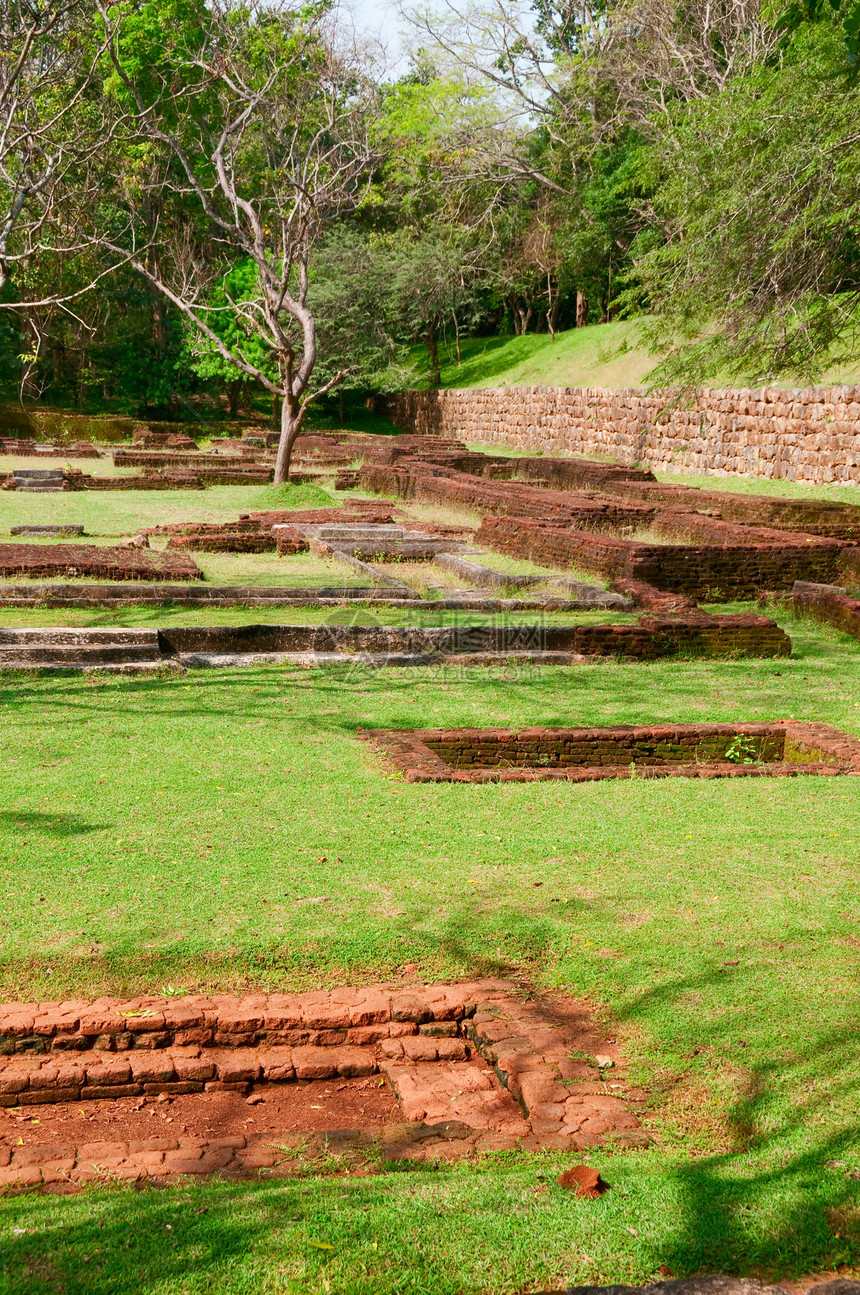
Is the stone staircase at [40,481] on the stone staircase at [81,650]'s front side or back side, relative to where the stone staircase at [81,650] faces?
on the back side

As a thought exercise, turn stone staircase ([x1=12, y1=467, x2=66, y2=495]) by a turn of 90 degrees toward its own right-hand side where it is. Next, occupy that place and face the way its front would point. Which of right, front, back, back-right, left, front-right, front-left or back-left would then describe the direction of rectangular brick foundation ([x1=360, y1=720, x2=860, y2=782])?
left

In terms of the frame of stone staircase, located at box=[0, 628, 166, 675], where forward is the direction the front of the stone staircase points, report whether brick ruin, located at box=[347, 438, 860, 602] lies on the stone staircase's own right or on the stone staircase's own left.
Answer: on the stone staircase's own left

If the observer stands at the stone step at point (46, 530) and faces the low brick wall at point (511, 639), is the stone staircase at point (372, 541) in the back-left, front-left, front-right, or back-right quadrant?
front-left

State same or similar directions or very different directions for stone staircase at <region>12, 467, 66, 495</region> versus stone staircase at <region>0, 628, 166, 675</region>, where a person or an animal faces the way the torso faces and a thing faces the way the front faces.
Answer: same or similar directions

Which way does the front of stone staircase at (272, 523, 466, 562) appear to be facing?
toward the camera

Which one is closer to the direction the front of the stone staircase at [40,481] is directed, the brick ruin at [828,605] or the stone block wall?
the brick ruin

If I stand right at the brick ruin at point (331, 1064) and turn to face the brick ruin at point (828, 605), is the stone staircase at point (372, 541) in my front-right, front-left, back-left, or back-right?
front-left

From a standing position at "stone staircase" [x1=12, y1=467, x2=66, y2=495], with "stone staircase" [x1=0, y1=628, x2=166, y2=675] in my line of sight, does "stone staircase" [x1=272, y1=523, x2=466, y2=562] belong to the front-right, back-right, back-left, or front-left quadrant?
front-left

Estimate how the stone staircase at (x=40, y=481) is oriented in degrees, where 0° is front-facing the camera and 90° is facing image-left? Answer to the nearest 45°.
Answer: approximately 0°

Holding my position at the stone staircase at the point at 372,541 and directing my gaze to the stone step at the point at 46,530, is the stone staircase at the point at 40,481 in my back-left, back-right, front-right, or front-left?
front-right

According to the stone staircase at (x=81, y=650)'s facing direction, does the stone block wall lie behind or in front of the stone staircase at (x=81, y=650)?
behind

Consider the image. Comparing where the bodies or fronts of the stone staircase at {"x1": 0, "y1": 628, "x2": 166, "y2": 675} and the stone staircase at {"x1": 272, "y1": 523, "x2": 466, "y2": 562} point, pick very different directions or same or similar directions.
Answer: same or similar directions

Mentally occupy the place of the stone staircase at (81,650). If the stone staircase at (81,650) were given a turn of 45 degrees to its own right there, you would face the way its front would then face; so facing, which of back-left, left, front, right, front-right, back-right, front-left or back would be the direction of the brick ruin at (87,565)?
back-right

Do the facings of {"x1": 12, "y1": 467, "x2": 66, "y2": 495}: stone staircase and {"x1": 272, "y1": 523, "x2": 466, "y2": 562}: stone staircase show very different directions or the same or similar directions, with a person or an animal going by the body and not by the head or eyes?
same or similar directions

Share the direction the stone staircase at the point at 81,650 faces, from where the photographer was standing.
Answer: facing the viewer

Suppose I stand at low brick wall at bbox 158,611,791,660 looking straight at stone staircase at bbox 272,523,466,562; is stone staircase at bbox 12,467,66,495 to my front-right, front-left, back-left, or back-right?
front-left
